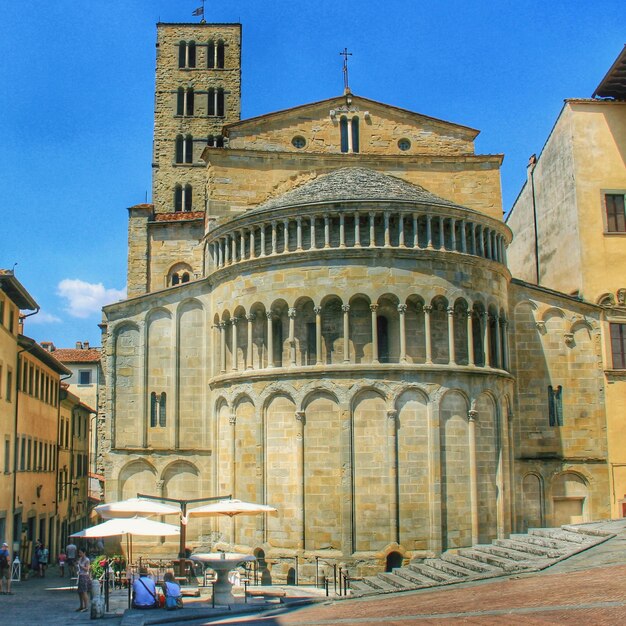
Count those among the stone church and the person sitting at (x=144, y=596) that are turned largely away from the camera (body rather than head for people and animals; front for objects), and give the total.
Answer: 2

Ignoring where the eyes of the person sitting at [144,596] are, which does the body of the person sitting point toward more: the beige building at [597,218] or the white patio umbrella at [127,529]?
the white patio umbrella

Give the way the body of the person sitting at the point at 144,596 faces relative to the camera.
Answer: away from the camera

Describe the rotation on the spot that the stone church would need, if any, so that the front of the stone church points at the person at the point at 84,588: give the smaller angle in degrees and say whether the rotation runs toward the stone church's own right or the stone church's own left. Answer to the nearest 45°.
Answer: approximately 135° to the stone church's own left

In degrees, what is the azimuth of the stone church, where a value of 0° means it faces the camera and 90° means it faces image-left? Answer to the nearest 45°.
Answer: approximately 180°
